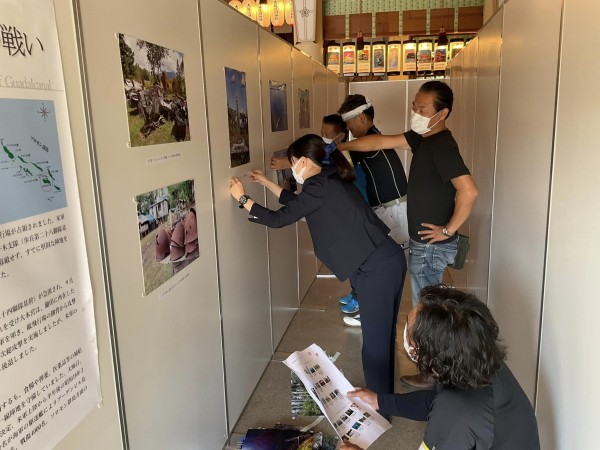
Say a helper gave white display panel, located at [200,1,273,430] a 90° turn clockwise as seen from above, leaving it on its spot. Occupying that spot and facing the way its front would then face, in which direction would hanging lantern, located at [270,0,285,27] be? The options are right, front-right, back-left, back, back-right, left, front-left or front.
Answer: back-right

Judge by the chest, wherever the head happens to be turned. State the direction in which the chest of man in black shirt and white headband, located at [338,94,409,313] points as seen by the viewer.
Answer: to the viewer's left

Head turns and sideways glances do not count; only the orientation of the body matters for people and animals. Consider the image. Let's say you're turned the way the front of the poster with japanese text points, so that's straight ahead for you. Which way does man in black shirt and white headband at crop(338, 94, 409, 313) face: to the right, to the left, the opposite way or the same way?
the opposite way

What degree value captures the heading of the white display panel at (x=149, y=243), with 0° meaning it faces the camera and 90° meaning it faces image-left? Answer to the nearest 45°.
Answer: approximately 315°

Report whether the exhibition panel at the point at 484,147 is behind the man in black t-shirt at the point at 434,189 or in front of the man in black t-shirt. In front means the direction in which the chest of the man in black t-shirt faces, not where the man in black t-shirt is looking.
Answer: behind

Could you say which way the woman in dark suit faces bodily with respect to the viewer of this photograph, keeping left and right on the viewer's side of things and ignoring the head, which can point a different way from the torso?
facing to the left of the viewer

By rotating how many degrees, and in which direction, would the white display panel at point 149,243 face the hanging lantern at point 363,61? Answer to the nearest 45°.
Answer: approximately 90° to its left

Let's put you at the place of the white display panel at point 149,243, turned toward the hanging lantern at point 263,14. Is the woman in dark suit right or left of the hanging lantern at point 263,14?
right

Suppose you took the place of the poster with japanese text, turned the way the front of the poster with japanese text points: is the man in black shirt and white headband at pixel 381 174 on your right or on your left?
on your left

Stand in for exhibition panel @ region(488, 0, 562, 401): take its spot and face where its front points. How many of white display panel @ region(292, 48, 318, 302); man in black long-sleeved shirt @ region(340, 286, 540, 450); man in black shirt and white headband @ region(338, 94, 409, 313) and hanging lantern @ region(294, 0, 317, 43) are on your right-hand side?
3

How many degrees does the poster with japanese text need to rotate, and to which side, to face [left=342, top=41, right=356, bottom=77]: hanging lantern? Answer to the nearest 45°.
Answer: approximately 90° to its left
